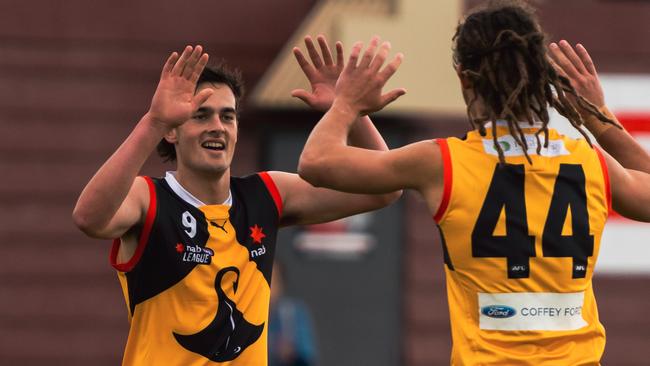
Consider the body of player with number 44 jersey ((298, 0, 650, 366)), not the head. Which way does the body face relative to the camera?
away from the camera
